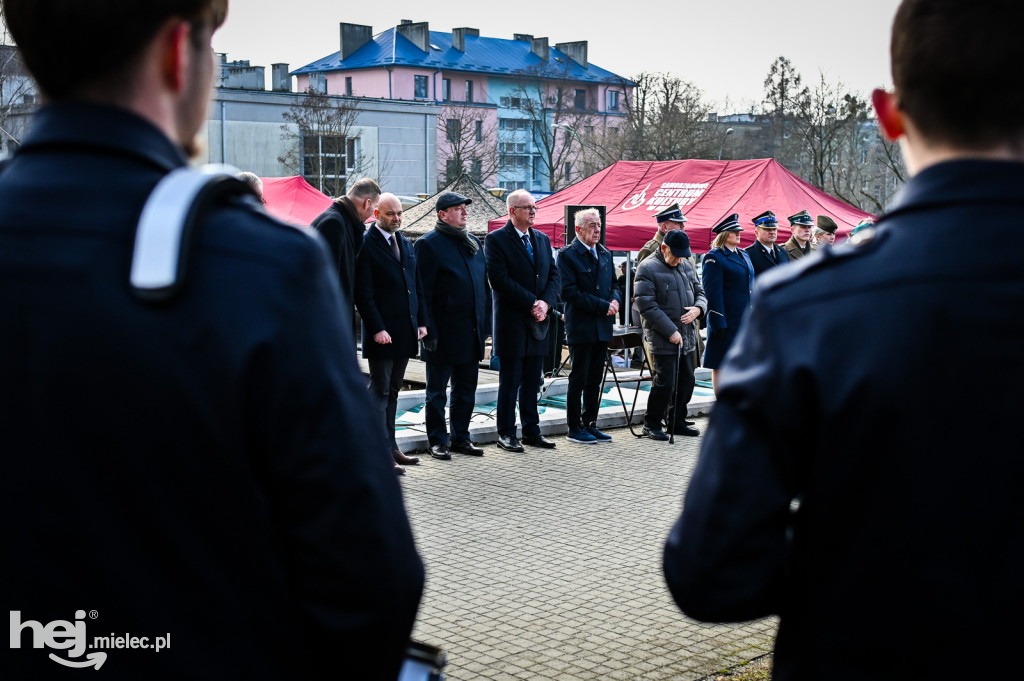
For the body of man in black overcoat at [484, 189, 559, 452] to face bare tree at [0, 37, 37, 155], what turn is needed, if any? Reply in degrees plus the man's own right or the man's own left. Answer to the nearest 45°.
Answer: approximately 180°

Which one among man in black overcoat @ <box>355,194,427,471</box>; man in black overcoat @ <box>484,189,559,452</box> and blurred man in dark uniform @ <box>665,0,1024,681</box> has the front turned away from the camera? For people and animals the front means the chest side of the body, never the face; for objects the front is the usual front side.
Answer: the blurred man in dark uniform

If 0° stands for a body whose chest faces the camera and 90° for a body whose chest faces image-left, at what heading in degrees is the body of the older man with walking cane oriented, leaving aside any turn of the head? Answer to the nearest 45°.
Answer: approximately 315°

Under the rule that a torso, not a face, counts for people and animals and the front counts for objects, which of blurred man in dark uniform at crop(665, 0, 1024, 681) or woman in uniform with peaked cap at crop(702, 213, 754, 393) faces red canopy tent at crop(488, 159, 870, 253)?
the blurred man in dark uniform

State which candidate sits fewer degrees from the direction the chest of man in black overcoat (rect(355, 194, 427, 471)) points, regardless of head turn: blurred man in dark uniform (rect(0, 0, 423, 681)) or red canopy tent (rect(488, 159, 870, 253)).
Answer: the blurred man in dark uniform

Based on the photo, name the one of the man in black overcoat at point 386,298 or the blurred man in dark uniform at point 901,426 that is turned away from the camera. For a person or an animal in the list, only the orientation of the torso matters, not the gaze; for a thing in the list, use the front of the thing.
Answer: the blurred man in dark uniform

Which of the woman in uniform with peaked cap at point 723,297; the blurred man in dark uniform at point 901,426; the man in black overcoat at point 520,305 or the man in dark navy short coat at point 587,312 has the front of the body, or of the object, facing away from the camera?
the blurred man in dark uniform

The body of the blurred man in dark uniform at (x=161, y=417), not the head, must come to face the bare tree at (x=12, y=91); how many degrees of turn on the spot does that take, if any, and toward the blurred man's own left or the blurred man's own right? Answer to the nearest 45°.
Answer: approximately 45° to the blurred man's own left

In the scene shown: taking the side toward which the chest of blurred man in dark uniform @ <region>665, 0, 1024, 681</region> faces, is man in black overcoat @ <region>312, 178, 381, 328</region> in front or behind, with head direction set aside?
in front

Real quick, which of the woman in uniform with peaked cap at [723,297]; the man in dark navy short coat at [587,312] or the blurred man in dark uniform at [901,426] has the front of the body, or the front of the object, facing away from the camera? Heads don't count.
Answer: the blurred man in dark uniform

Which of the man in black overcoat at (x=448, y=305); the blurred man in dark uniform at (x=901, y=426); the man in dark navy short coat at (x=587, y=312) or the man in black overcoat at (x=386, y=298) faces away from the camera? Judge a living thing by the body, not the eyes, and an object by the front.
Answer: the blurred man in dark uniform

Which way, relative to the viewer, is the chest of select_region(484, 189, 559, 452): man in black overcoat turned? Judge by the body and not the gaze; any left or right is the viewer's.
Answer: facing the viewer and to the right of the viewer

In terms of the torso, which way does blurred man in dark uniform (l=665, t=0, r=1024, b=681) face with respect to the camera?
away from the camera
